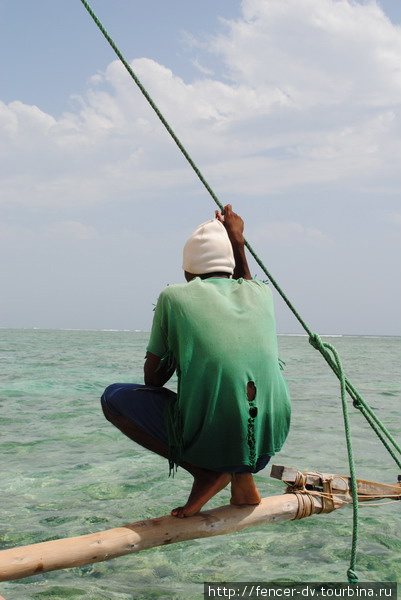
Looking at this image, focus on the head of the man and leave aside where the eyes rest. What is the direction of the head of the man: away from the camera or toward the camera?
away from the camera

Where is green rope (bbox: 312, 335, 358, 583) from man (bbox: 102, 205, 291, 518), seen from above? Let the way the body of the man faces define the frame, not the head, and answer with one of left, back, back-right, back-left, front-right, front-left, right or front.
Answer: right

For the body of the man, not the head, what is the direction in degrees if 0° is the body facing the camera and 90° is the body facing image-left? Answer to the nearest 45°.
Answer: approximately 135°
